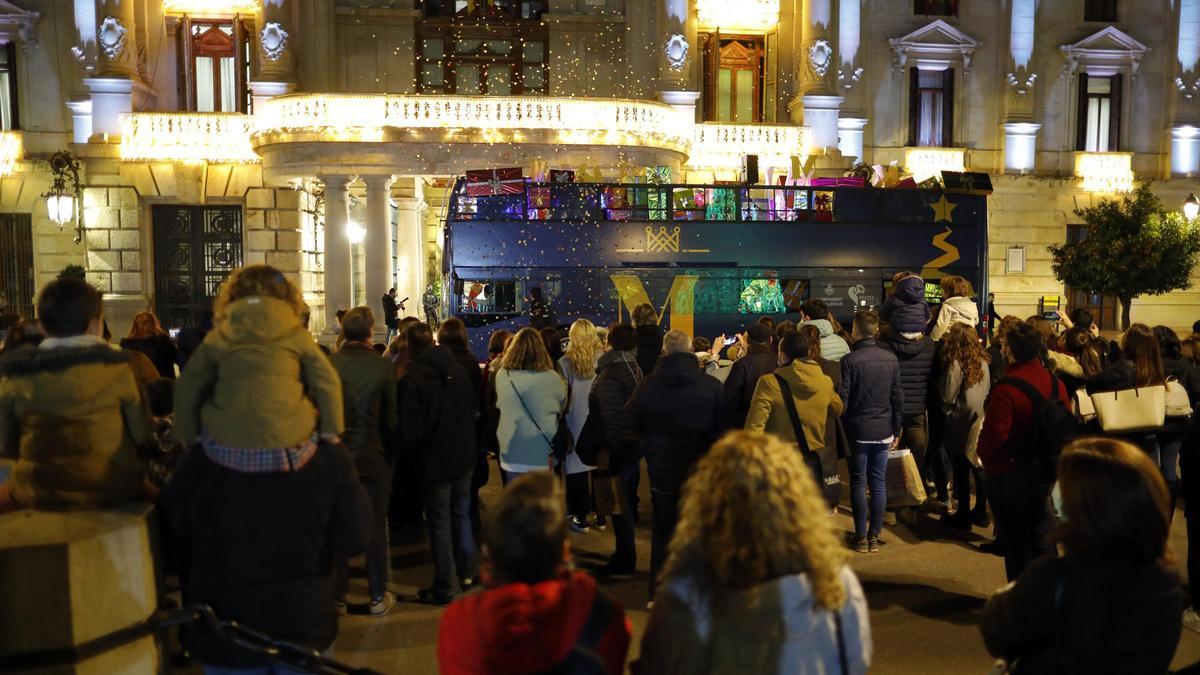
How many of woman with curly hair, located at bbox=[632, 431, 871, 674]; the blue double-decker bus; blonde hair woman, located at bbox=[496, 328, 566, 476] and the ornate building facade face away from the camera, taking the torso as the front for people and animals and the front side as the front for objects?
2

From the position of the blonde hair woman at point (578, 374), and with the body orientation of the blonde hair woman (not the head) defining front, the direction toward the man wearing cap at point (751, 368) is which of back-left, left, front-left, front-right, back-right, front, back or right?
right

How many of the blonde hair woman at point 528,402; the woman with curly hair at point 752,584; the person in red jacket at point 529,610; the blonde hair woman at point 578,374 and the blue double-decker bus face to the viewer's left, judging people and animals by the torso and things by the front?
1

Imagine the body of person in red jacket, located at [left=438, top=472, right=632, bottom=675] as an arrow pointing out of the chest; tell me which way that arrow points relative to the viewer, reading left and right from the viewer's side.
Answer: facing away from the viewer

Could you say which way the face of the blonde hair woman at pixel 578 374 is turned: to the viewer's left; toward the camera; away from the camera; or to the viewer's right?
away from the camera

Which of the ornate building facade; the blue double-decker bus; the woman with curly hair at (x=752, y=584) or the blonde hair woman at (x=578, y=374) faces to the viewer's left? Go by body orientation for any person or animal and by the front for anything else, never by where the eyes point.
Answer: the blue double-decker bus

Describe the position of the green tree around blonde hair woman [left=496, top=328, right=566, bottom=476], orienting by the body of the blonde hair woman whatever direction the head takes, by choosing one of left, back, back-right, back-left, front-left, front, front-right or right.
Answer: front-right

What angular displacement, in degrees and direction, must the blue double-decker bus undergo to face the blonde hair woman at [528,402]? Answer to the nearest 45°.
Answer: approximately 90° to its left

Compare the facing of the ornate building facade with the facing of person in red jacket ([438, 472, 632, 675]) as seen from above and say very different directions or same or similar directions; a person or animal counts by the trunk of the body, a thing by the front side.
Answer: very different directions

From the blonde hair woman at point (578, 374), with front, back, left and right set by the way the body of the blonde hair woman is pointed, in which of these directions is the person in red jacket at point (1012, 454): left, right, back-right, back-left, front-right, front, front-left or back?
back-right

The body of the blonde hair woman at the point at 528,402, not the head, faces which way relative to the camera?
away from the camera

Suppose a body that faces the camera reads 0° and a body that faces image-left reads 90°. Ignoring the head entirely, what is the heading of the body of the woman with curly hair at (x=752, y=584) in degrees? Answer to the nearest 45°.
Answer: approximately 180°

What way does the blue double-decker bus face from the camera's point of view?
to the viewer's left

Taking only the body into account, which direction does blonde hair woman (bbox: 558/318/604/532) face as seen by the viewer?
away from the camera

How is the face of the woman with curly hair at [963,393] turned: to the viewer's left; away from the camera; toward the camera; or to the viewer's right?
away from the camera

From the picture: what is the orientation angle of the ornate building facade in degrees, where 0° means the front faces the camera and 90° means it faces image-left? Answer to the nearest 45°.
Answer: approximately 0°

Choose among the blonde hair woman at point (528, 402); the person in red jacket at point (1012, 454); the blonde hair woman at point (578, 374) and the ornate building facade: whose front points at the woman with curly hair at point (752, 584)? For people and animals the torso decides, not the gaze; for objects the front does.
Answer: the ornate building facade

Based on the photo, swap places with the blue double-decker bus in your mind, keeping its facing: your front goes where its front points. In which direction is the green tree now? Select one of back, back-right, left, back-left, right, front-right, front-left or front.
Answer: back-right
